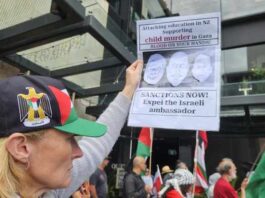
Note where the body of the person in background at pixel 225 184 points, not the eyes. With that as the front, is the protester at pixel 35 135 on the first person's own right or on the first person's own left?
on the first person's own right

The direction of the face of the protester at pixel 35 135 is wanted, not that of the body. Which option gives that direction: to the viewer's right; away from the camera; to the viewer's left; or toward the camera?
to the viewer's right

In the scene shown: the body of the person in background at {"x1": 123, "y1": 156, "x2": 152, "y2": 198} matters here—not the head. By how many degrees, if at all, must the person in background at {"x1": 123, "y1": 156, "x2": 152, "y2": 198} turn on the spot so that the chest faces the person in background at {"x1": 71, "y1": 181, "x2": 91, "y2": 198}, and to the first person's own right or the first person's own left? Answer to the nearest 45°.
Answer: approximately 90° to the first person's own right

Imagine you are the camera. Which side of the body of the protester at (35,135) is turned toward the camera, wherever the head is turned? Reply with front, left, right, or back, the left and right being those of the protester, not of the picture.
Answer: right

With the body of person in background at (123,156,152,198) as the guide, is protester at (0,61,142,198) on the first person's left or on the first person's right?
on the first person's right
